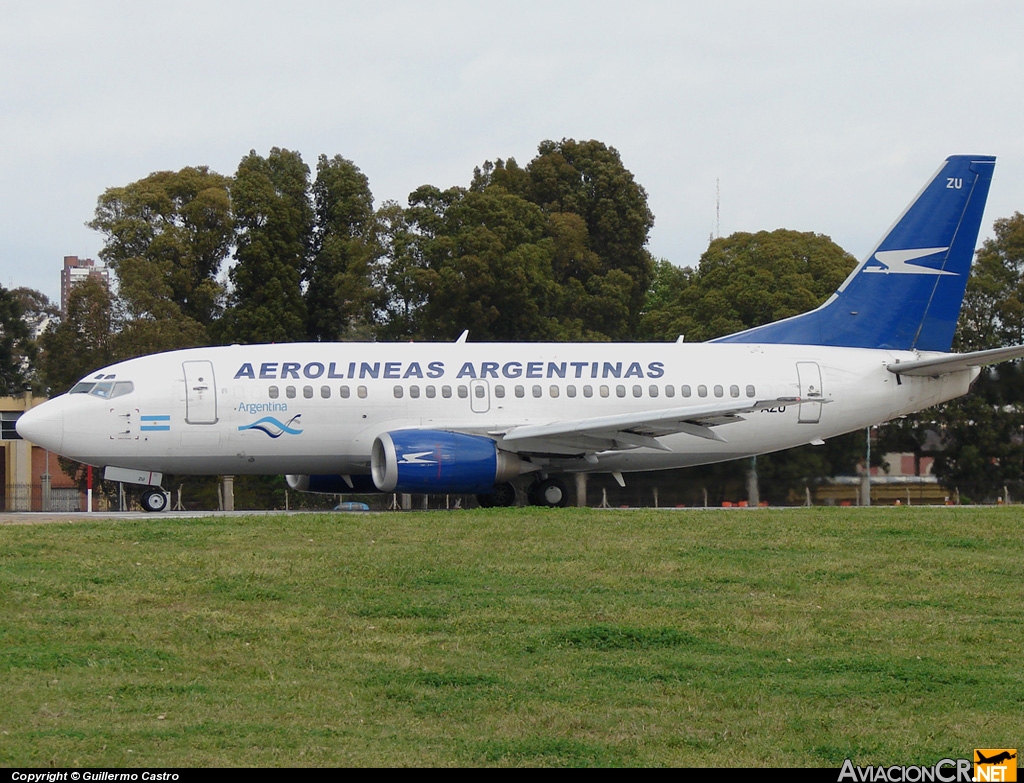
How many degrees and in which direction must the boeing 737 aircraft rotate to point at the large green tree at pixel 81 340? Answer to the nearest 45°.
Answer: approximately 45° to its right

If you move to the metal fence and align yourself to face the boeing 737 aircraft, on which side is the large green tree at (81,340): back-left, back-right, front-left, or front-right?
back-left

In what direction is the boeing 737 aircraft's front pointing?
to the viewer's left

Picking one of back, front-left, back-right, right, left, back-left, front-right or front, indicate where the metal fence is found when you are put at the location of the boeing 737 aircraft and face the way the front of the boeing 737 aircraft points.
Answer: front-right
